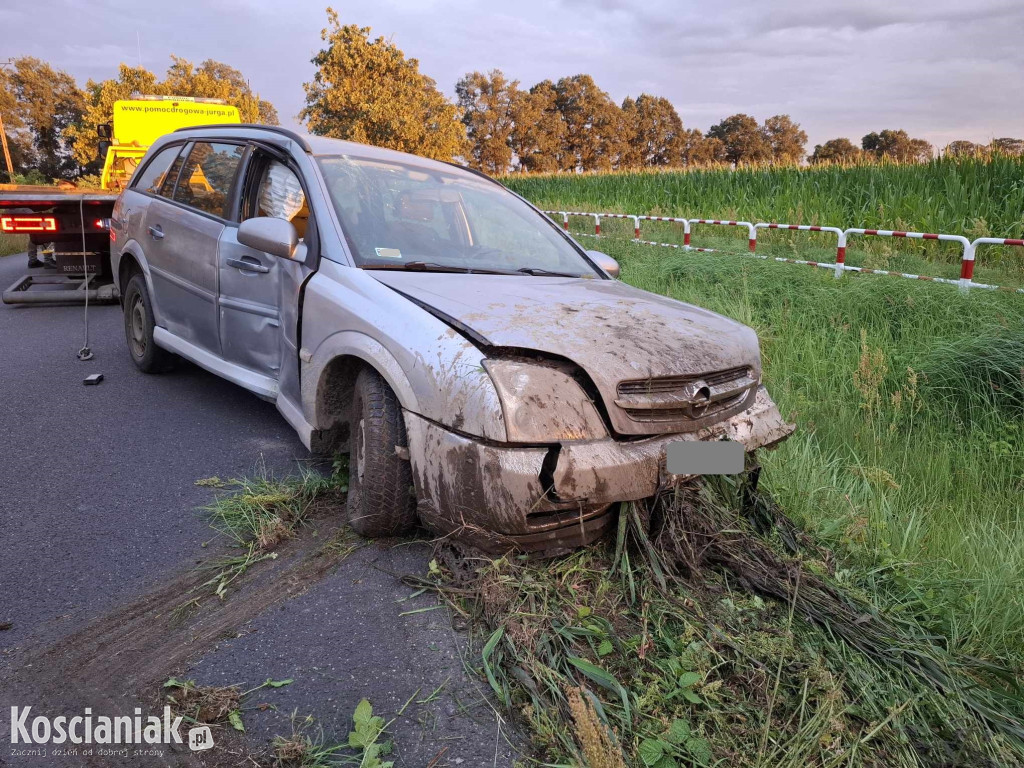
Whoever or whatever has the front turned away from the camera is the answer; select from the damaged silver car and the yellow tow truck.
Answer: the yellow tow truck

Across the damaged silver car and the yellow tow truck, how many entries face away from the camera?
1

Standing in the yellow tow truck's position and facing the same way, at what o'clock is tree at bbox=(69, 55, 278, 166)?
The tree is roughly at 12 o'clock from the yellow tow truck.

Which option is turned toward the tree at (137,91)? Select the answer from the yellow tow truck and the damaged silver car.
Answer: the yellow tow truck

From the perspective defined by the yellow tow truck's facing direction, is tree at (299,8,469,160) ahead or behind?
ahead

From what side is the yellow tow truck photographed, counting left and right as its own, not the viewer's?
back

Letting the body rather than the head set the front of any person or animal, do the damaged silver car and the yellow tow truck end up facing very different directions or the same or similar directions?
very different directions

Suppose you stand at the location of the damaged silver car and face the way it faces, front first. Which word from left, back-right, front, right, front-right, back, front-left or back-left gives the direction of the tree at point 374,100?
back-left

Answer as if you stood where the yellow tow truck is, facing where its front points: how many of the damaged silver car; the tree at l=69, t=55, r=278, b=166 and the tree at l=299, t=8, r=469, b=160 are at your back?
1

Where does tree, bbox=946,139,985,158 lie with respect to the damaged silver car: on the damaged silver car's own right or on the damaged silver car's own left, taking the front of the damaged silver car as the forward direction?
on the damaged silver car's own left

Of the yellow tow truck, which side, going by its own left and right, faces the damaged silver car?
back

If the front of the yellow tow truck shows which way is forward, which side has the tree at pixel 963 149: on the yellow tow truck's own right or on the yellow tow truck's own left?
on the yellow tow truck's own right

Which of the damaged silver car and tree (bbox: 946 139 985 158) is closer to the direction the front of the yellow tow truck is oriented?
the tree

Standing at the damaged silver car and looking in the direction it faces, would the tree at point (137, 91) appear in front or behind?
behind

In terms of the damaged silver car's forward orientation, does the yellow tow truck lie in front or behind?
behind

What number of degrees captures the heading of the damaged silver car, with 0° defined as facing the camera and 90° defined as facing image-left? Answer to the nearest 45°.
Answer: approximately 315°
